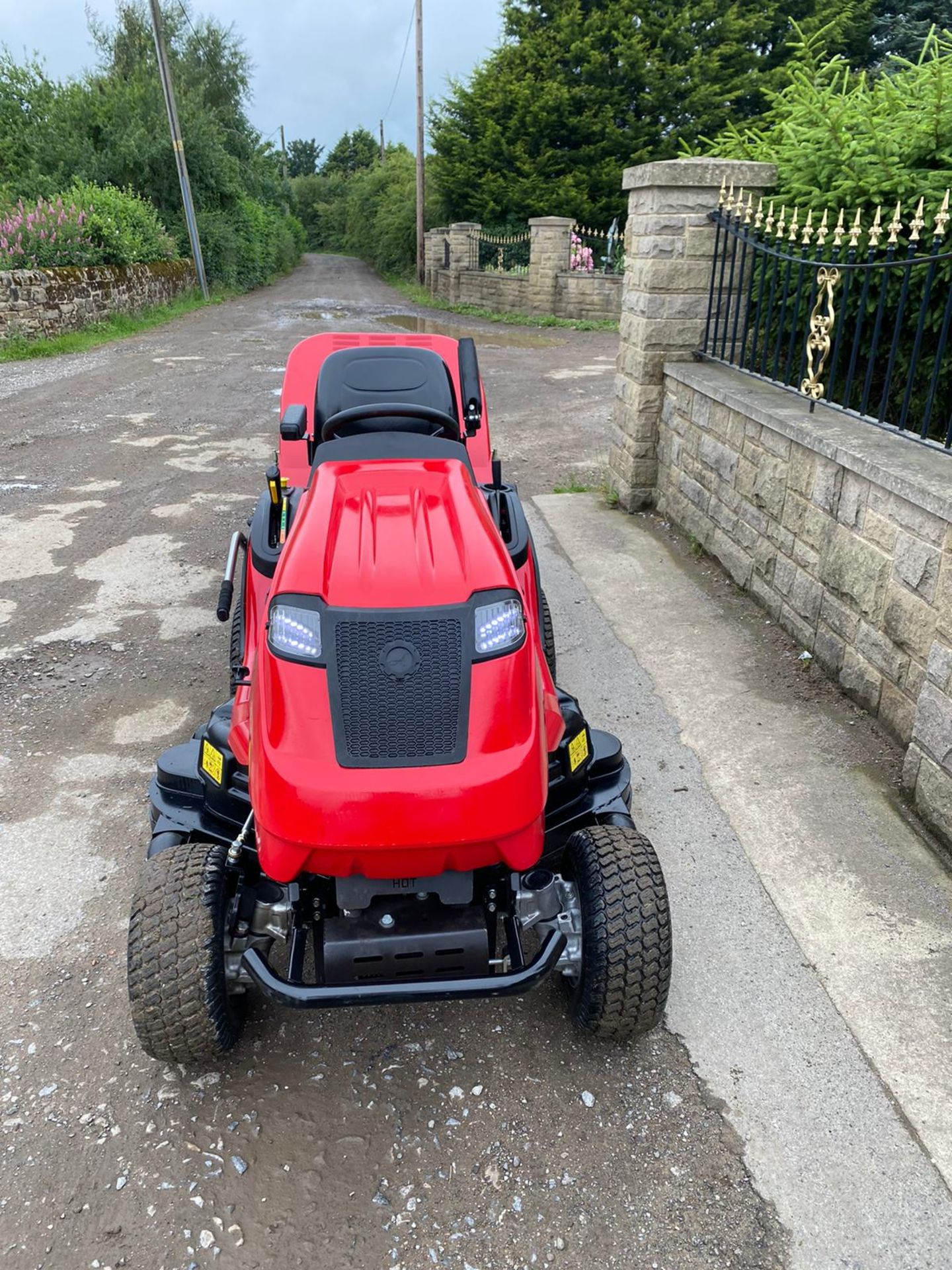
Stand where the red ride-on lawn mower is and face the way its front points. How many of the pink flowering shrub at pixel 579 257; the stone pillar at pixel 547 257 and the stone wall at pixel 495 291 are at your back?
3

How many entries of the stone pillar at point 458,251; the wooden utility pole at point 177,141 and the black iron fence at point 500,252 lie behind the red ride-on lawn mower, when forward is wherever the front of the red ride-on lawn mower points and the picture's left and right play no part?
3

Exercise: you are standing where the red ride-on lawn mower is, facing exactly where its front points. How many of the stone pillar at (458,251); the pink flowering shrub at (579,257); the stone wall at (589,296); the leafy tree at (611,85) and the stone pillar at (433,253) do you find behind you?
5

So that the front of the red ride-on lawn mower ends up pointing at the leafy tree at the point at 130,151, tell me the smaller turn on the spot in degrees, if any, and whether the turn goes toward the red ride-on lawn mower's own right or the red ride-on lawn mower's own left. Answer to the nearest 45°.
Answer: approximately 180°

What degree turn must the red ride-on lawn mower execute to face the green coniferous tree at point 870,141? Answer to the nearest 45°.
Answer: approximately 135° to its left

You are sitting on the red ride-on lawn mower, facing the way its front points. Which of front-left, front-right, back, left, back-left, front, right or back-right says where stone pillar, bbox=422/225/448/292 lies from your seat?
back

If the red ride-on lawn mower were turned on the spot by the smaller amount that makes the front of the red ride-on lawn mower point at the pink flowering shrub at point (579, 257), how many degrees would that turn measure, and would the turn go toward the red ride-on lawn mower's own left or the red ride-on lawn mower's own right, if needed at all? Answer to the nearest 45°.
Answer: approximately 180°

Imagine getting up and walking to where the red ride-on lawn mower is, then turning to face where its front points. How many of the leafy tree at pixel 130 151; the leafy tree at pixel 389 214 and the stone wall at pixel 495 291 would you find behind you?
3

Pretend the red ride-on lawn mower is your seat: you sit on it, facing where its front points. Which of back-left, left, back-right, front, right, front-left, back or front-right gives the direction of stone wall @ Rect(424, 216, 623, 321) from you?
back

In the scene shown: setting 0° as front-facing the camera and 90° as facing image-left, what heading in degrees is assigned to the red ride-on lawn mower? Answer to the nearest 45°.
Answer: approximately 0°

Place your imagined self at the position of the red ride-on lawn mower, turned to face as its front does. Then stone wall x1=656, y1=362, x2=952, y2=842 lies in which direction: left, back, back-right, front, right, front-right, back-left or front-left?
back-left

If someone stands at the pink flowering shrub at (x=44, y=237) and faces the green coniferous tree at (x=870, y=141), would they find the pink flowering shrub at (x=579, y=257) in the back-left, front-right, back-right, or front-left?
front-left

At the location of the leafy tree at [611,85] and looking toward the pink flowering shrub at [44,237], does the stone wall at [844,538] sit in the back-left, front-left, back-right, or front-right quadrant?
front-left

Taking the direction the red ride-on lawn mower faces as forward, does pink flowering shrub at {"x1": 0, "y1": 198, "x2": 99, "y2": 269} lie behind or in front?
behind

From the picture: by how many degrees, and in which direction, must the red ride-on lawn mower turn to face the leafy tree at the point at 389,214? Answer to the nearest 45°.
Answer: approximately 180°

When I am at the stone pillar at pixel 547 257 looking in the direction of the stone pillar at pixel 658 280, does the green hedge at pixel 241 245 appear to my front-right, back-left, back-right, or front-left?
back-right

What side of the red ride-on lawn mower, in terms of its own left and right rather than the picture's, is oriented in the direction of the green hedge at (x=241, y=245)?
back
